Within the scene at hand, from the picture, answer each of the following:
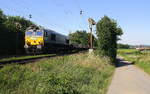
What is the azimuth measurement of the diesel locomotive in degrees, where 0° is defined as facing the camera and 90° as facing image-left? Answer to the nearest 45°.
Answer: approximately 45°
